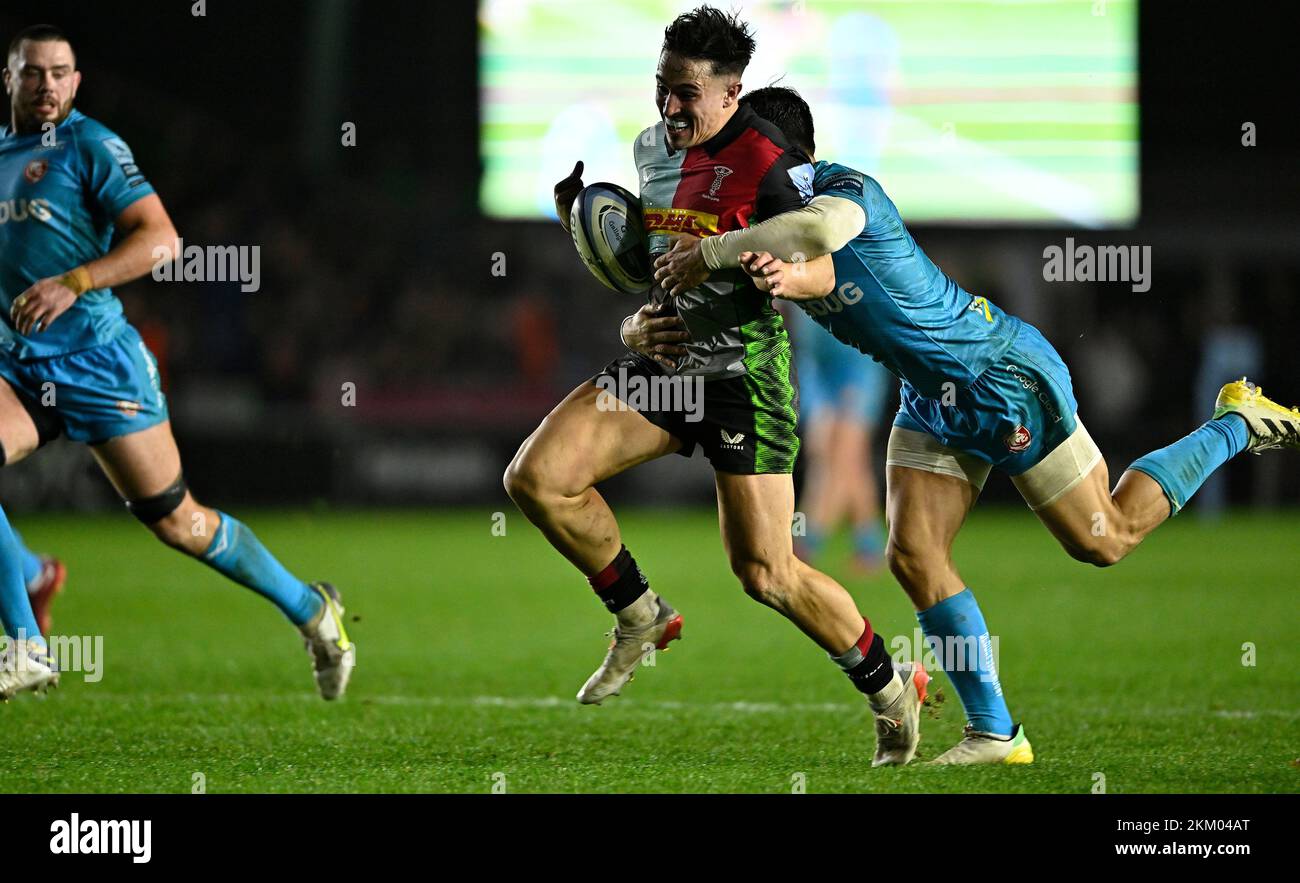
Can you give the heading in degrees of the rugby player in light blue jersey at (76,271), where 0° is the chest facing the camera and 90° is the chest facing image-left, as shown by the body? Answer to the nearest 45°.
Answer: approximately 45°

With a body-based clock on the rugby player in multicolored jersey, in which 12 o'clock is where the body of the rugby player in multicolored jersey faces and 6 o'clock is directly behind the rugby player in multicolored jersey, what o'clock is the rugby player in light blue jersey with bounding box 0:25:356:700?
The rugby player in light blue jersey is roughly at 2 o'clock from the rugby player in multicolored jersey.

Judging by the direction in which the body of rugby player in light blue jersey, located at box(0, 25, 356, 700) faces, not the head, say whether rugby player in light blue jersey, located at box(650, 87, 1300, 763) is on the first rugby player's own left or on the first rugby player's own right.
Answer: on the first rugby player's own left
